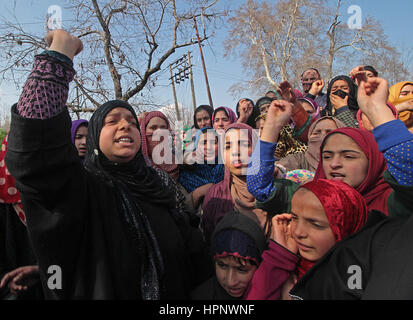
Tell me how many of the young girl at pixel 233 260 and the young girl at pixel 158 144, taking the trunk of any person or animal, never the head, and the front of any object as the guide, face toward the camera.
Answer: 2

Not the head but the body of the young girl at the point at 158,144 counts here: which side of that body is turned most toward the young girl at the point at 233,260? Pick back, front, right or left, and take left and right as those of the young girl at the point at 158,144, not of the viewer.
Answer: front

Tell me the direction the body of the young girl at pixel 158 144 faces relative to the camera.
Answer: toward the camera

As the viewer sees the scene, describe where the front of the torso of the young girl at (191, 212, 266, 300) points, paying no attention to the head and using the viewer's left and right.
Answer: facing the viewer

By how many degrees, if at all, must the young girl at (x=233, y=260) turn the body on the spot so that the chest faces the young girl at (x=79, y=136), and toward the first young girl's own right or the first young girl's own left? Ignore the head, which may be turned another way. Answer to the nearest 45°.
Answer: approximately 135° to the first young girl's own right

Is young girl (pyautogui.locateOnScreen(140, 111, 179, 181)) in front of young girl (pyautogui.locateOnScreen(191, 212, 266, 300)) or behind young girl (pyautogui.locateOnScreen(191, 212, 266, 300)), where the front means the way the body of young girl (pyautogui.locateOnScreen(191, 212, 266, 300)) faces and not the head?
behind
